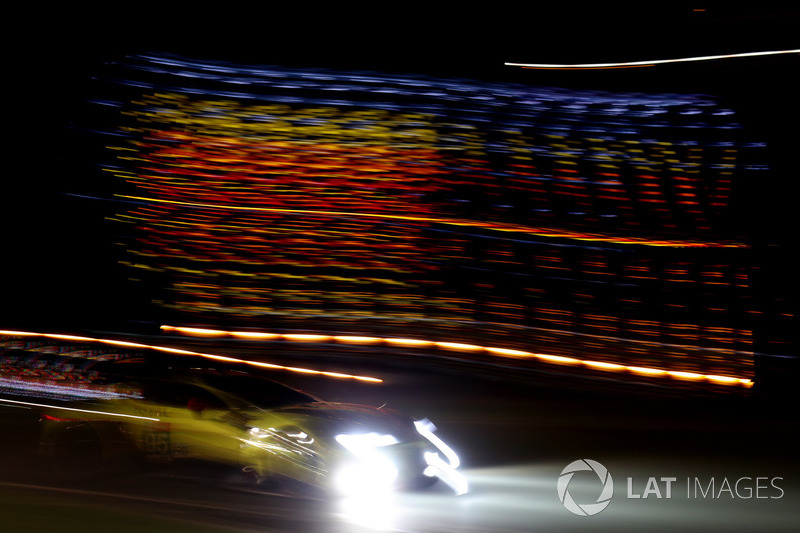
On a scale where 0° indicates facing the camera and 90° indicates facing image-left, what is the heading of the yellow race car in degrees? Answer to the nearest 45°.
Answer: approximately 315°
